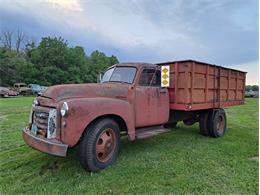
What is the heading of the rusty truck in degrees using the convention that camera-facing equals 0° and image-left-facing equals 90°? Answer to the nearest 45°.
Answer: approximately 45°
